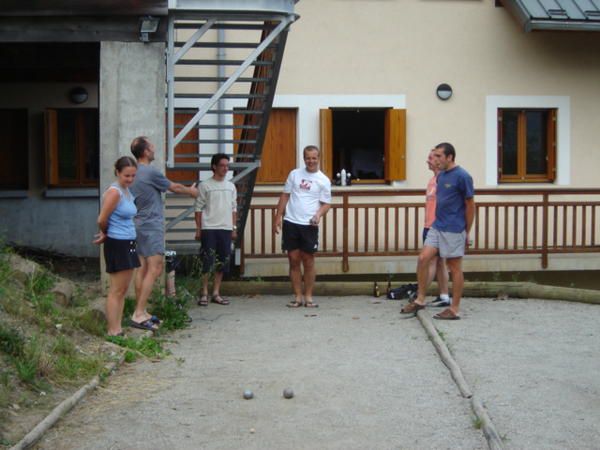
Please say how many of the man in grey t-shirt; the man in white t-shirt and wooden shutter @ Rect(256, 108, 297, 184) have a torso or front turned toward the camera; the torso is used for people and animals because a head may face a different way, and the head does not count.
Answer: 2

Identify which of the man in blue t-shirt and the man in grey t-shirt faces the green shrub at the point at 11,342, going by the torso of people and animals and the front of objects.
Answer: the man in blue t-shirt

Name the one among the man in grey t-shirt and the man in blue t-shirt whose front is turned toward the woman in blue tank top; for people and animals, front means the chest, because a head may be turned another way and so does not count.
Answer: the man in blue t-shirt

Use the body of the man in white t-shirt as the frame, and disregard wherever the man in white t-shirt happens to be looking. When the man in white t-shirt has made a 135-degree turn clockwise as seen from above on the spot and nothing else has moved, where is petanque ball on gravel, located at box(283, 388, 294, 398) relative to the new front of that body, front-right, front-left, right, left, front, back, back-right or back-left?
back-left

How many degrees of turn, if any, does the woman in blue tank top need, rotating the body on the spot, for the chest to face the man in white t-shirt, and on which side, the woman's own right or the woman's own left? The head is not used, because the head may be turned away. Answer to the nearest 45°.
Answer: approximately 90° to the woman's own left

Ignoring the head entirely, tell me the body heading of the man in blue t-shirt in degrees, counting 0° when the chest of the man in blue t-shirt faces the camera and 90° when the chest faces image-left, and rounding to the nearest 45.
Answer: approximately 45°

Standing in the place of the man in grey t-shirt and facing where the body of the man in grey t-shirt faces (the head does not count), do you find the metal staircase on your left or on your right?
on your left

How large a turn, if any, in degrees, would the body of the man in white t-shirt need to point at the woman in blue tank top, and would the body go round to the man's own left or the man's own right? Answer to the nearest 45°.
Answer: approximately 45° to the man's own right

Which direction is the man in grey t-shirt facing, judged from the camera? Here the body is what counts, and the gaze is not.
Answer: to the viewer's right

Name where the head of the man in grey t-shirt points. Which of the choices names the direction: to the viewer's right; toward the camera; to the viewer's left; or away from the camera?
to the viewer's right

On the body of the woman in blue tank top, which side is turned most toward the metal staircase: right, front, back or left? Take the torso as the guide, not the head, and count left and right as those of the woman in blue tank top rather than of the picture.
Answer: left

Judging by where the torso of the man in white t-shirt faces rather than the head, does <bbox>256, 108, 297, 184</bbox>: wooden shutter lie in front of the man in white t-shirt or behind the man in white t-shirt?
behind

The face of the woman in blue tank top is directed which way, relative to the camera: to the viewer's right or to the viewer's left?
to the viewer's right

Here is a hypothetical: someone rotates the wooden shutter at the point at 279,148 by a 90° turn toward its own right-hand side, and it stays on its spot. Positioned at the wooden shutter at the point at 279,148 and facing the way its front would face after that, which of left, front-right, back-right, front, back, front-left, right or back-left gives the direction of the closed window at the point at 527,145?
back

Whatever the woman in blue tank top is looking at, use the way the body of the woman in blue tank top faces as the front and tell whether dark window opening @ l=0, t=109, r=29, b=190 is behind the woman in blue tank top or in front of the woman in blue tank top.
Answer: behind

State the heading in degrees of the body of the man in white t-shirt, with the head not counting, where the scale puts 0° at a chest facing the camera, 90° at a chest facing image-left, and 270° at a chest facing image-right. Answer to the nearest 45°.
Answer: approximately 0°

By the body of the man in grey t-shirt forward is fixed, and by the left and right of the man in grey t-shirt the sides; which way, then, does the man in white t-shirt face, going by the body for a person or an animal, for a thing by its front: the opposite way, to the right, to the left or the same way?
to the right
